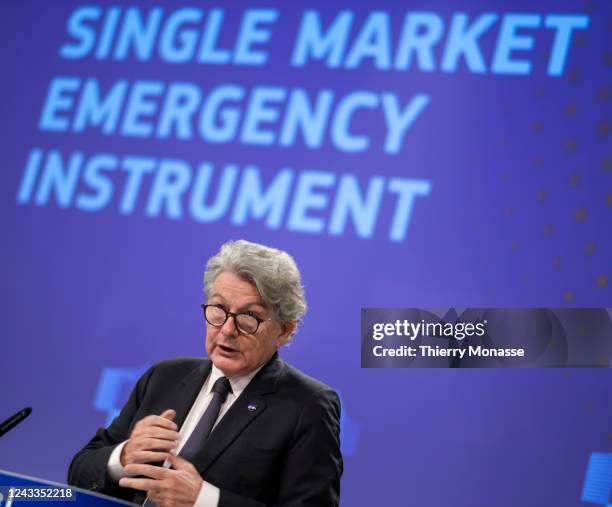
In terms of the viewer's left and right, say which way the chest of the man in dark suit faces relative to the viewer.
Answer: facing the viewer and to the left of the viewer

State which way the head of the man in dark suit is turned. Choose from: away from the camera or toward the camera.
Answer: toward the camera

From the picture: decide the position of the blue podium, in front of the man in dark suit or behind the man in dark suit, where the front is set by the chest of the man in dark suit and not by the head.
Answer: in front
